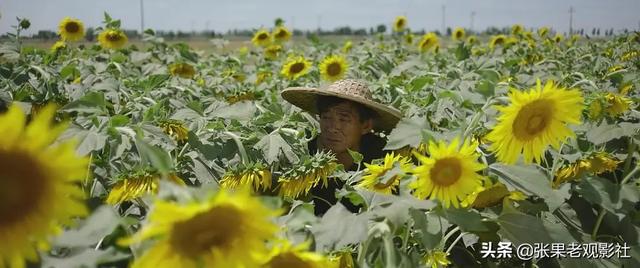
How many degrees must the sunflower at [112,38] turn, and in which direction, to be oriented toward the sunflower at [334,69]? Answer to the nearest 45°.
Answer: approximately 45° to its left

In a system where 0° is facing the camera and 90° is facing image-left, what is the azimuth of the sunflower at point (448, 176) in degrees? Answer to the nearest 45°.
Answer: approximately 0°

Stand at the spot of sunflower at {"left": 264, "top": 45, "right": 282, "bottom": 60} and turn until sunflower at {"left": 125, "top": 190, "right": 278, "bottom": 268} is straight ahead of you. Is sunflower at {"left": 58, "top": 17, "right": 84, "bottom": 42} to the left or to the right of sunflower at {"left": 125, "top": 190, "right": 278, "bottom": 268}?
right

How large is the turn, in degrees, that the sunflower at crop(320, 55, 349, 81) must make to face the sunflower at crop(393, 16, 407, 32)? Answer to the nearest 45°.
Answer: approximately 180°

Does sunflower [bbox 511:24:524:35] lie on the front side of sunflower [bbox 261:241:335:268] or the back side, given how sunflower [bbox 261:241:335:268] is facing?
on the back side

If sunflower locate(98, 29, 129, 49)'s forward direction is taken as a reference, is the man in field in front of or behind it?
in front

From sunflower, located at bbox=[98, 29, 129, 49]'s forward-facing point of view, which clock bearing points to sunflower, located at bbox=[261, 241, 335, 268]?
sunflower, located at bbox=[261, 241, 335, 268] is roughly at 12 o'clock from sunflower, located at bbox=[98, 29, 129, 49].

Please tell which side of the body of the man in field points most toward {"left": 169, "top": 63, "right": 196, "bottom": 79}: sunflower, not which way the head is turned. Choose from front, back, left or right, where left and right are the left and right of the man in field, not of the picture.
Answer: right

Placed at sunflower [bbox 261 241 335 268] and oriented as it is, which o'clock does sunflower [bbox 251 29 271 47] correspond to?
sunflower [bbox 251 29 271 47] is roughly at 6 o'clock from sunflower [bbox 261 241 335 268].
